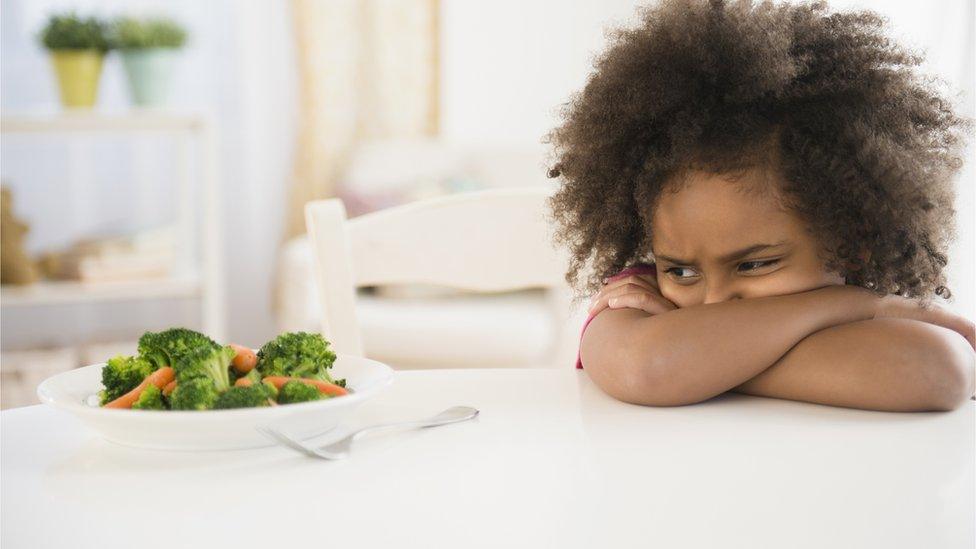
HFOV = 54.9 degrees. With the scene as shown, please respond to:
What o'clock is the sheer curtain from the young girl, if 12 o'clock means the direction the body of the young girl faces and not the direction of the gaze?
The sheer curtain is roughly at 5 o'clock from the young girl.

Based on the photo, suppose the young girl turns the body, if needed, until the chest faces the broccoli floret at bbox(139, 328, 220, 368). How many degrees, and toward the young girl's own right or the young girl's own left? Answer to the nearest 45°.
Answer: approximately 45° to the young girl's own right

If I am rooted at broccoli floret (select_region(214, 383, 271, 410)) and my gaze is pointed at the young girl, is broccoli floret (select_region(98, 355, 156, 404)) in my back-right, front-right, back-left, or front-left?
back-left

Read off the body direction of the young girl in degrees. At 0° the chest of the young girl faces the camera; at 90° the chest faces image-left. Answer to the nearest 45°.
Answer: approximately 0°

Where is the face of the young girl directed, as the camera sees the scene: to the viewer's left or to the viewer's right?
to the viewer's left

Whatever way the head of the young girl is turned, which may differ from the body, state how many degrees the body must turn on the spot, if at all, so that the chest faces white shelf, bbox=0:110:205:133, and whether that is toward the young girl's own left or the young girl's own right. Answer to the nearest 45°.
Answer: approximately 135° to the young girl's own right
